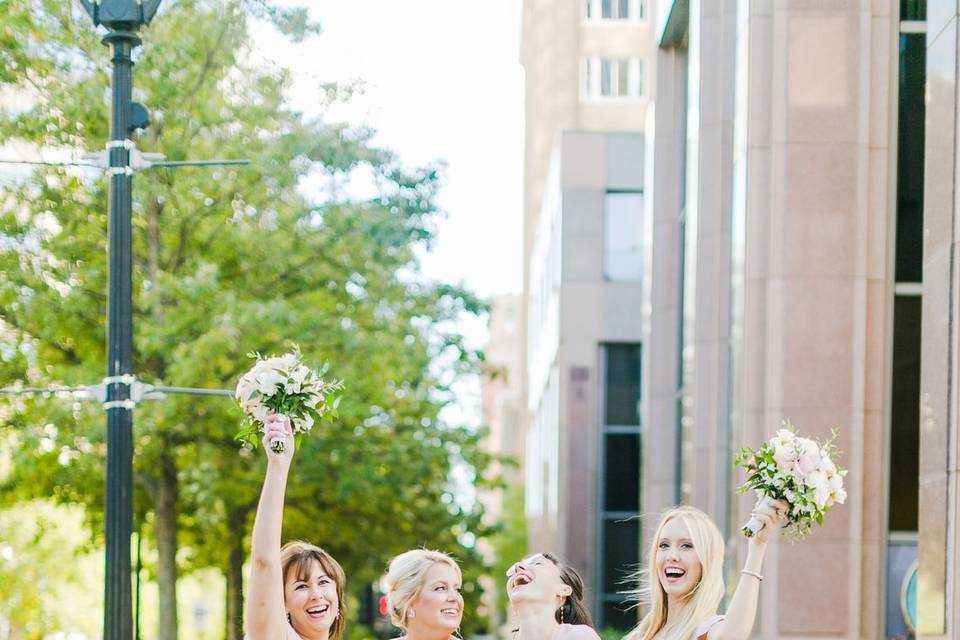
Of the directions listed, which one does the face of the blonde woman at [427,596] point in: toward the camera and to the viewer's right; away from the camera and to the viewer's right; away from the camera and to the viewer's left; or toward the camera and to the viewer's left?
toward the camera and to the viewer's right

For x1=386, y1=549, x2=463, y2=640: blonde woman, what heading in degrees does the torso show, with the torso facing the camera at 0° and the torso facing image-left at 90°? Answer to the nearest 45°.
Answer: approximately 315°

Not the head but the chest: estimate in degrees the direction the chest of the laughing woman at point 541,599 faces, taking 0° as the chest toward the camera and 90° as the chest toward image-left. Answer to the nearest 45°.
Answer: approximately 45°

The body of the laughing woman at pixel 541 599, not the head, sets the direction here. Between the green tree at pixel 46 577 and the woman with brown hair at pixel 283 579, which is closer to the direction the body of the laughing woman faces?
the woman with brown hair

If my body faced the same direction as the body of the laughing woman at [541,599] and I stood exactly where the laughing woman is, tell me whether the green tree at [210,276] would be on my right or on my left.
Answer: on my right
